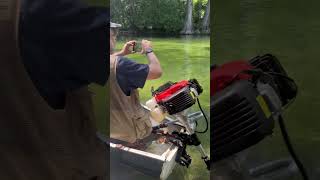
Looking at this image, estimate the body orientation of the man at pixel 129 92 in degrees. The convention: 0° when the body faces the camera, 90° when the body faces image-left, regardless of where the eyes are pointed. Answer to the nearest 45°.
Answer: approximately 225°
